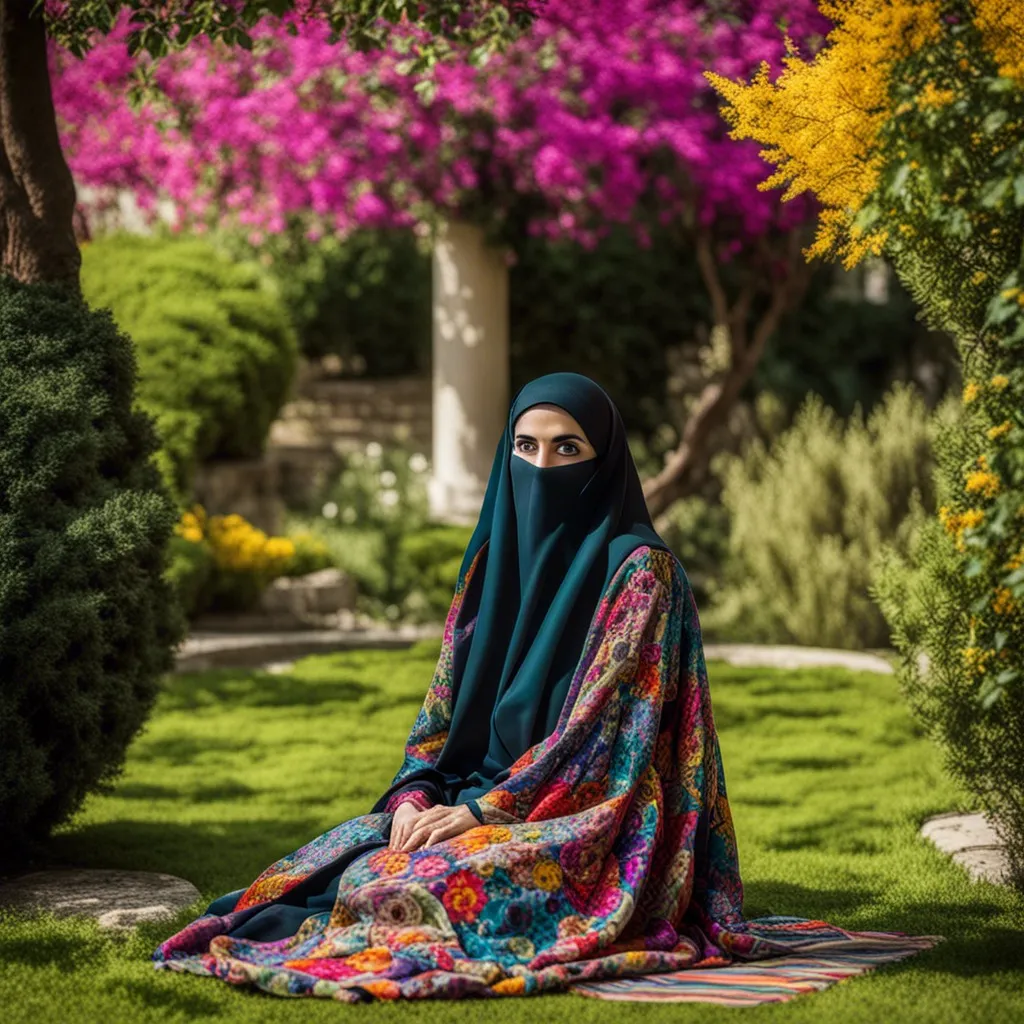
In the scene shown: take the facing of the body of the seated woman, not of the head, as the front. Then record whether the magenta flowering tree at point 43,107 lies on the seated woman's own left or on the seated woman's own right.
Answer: on the seated woman's own right

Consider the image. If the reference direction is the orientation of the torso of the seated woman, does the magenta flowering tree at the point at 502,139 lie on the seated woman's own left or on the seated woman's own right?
on the seated woman's own right

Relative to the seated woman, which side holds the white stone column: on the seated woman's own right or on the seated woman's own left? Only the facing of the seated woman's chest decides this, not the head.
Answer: on the seated woman's own right

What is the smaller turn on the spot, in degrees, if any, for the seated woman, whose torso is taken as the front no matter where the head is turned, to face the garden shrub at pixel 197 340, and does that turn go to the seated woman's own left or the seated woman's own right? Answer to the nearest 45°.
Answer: approximately 135° to the seated woman's own right

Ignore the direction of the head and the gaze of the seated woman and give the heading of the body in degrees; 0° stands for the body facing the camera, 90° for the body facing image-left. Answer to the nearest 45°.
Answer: approximately 45°

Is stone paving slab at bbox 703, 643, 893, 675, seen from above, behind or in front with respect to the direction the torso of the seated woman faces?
behind

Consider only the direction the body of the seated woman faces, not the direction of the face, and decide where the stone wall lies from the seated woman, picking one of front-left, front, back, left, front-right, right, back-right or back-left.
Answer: back-right

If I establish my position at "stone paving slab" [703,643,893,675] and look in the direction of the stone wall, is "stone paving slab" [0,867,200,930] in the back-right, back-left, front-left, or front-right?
back-left

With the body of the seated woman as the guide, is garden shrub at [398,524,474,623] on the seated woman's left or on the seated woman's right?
on the seated woman's right
